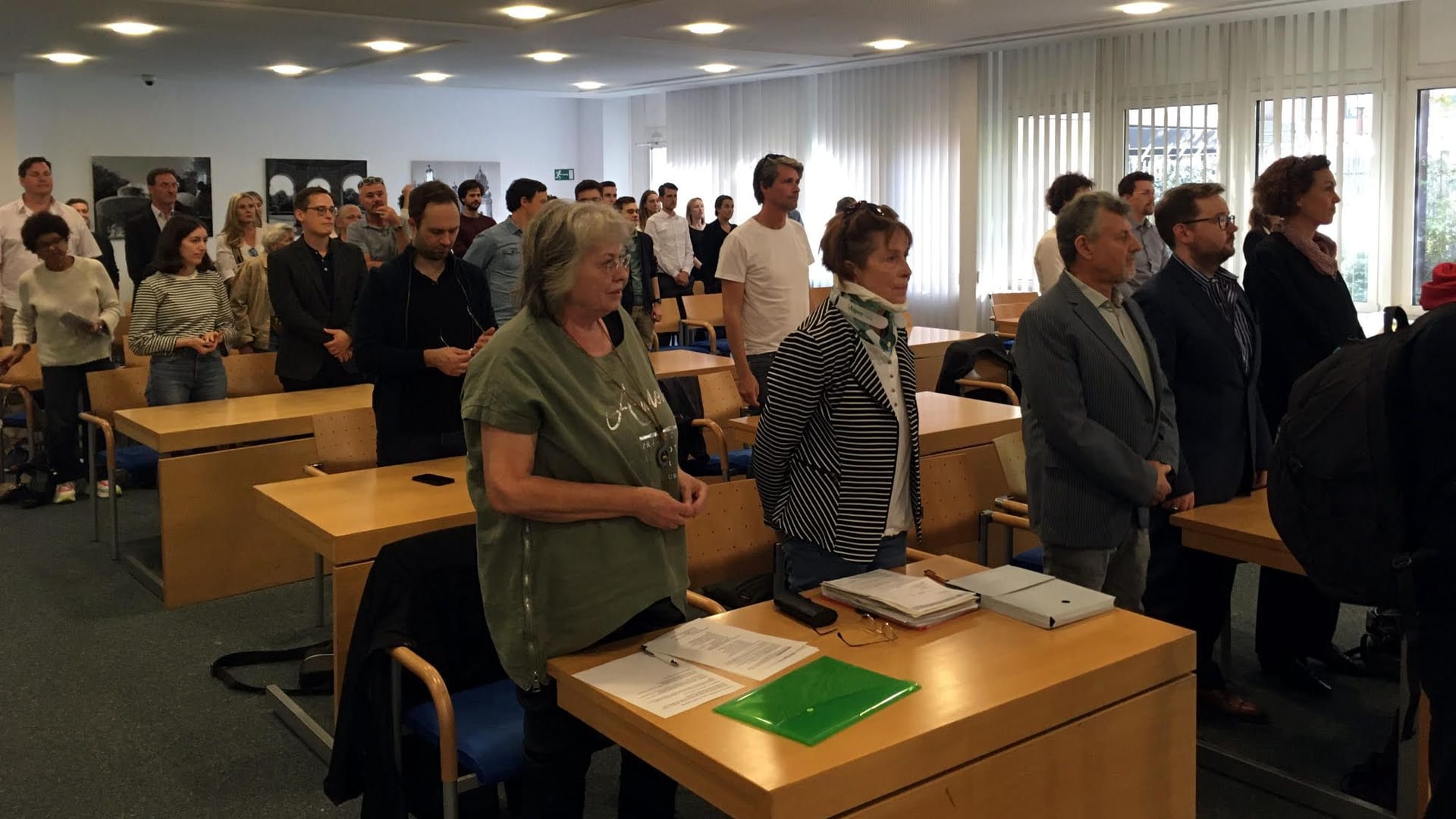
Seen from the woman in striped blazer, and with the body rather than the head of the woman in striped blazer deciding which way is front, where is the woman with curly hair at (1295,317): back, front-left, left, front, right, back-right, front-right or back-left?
left

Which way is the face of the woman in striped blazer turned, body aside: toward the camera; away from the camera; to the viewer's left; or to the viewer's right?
to the viewer's right

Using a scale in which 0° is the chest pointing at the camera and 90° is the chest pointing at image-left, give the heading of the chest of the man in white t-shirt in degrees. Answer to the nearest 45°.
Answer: approximately 315°

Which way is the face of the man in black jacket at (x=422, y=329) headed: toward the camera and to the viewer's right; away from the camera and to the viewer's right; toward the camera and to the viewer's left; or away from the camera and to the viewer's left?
toward the camera and to the viewer's right

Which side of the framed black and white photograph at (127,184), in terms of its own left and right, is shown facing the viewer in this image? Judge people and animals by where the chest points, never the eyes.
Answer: front

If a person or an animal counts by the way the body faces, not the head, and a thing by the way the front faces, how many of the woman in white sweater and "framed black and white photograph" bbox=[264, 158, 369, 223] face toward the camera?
2

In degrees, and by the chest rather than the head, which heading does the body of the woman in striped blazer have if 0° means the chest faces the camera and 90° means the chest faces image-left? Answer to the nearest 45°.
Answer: approximately 315°

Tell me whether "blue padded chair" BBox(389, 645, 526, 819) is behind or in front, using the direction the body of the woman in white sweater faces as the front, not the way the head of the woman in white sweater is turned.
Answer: in front

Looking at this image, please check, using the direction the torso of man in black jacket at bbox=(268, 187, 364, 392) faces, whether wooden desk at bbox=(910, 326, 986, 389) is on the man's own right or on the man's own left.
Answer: on the man's own left

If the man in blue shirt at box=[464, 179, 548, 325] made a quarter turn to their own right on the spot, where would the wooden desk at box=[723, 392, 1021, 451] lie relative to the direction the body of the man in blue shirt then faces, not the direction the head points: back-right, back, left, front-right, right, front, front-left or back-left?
left

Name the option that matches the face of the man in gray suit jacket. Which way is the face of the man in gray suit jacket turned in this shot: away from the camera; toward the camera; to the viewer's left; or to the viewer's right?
to the viewer's right
